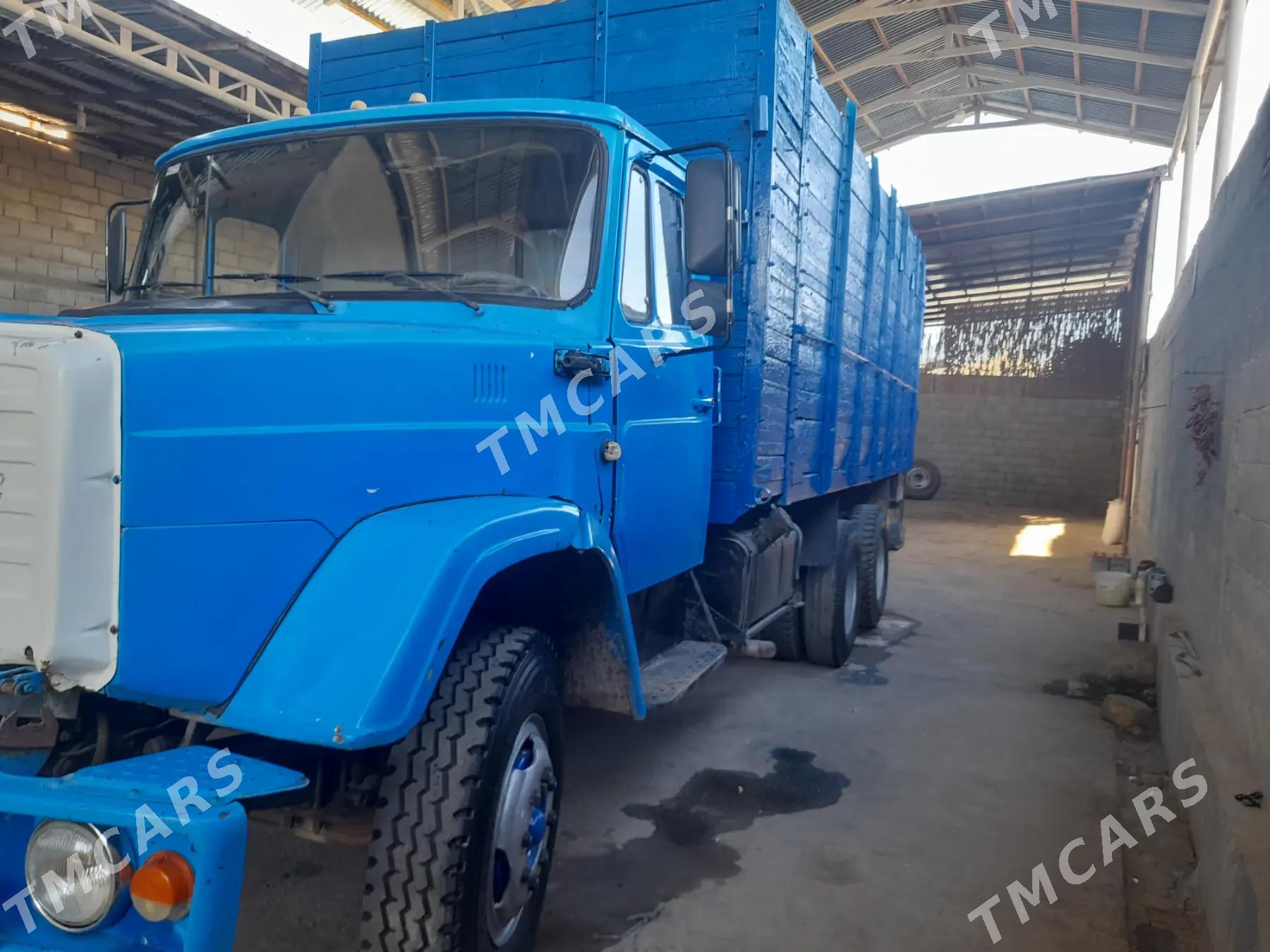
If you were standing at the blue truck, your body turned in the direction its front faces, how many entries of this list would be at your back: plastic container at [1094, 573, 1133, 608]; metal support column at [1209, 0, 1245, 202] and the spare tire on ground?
3

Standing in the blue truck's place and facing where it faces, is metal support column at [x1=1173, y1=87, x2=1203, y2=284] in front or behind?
behind

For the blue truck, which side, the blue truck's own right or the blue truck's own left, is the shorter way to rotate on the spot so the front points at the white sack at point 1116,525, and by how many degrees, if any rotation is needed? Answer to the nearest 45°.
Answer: approximately 180°

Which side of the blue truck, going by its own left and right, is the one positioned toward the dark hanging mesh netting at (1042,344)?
back

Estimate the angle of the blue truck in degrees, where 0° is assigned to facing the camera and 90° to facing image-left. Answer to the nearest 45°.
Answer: approximately 45°

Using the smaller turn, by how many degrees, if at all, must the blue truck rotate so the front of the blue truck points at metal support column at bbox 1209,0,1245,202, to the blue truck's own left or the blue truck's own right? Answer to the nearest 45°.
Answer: approximately 180°

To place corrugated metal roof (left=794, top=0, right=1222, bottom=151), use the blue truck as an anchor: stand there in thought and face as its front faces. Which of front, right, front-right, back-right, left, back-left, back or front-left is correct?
back

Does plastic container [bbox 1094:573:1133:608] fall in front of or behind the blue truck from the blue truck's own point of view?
behind
